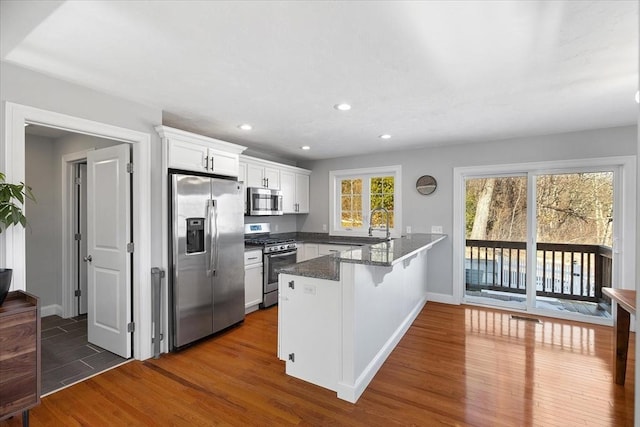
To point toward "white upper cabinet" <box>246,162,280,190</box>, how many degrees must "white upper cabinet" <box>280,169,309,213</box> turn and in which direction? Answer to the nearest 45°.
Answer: approximately 90° to its right

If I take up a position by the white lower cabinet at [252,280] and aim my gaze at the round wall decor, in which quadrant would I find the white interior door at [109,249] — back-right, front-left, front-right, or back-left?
back-right

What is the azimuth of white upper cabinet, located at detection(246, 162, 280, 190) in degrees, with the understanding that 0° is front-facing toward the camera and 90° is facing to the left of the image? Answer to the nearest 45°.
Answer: approximately 315°

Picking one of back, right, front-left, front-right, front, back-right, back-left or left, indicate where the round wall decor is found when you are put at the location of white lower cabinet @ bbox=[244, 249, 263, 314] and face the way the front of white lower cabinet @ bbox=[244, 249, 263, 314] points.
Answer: front-left

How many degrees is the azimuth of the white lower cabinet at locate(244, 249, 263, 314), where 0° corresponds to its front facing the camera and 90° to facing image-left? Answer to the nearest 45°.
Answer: approximately 315°

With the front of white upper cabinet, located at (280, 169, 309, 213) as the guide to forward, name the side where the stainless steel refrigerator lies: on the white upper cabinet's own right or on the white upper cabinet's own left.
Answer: on the white upper cabinet's own right

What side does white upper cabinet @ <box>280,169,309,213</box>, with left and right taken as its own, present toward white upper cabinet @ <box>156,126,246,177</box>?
right

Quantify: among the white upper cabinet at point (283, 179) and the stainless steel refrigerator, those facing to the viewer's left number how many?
0

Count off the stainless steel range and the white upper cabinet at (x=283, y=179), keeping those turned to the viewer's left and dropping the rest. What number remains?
0

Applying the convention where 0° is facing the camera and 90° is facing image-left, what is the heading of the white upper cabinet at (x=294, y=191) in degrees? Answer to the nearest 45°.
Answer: approximately 315°

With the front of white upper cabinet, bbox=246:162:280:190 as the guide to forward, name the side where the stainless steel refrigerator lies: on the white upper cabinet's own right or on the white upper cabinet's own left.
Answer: on the white upper cabinet's own right

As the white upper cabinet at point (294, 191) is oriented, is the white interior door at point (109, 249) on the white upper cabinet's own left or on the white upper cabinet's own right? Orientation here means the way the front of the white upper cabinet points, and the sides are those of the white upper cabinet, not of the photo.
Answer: on the white upper cabinet's own right
